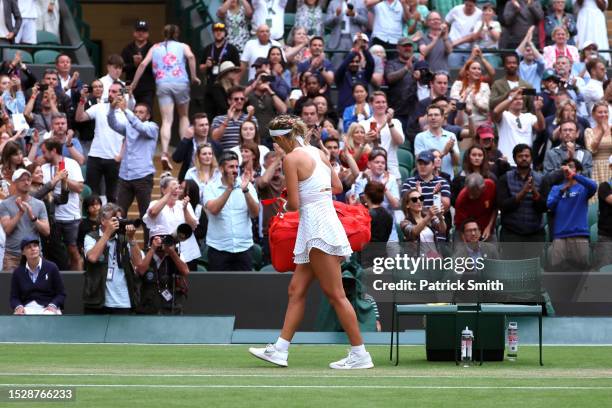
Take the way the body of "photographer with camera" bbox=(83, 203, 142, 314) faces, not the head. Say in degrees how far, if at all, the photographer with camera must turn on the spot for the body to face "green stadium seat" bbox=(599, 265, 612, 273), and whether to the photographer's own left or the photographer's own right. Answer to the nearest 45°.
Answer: approximately 45° to the photographer's own left

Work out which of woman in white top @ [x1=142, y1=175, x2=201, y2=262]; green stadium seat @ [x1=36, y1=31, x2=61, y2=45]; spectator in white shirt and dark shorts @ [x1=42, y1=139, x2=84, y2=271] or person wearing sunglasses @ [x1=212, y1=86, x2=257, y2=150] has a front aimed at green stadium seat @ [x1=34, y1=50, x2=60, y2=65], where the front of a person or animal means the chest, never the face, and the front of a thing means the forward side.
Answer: green stadium seat @ [x1=36, y1=31, x2=61, y2=45]

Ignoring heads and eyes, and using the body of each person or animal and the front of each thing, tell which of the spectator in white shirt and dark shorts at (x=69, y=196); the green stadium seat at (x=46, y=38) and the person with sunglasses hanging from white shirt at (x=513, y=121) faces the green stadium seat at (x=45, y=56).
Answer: the green stadium seat at (x=46, y=38)

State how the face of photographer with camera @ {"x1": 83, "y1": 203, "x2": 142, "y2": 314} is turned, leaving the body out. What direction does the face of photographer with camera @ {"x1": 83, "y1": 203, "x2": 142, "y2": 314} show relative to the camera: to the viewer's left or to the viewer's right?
to the viewer's right

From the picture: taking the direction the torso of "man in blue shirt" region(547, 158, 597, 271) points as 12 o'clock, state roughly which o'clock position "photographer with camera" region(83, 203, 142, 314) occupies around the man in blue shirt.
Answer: The photographer with camera is roughly at 2 o'clock from the man in blue shirt.

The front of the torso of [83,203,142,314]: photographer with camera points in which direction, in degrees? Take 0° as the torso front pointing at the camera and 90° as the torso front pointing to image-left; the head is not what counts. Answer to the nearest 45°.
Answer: approximately 315°

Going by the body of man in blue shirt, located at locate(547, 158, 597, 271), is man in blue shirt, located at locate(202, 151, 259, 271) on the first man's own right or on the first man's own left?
on the first man's own right

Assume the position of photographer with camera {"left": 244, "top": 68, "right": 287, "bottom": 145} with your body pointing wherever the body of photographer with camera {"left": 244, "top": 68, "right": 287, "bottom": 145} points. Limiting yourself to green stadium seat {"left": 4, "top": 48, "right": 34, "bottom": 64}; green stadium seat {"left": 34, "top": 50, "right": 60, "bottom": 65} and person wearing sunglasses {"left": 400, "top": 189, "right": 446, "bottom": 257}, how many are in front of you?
1

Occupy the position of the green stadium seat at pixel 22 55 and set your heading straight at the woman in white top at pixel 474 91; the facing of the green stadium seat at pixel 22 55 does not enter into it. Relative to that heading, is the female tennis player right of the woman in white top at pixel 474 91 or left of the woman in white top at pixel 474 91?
right
